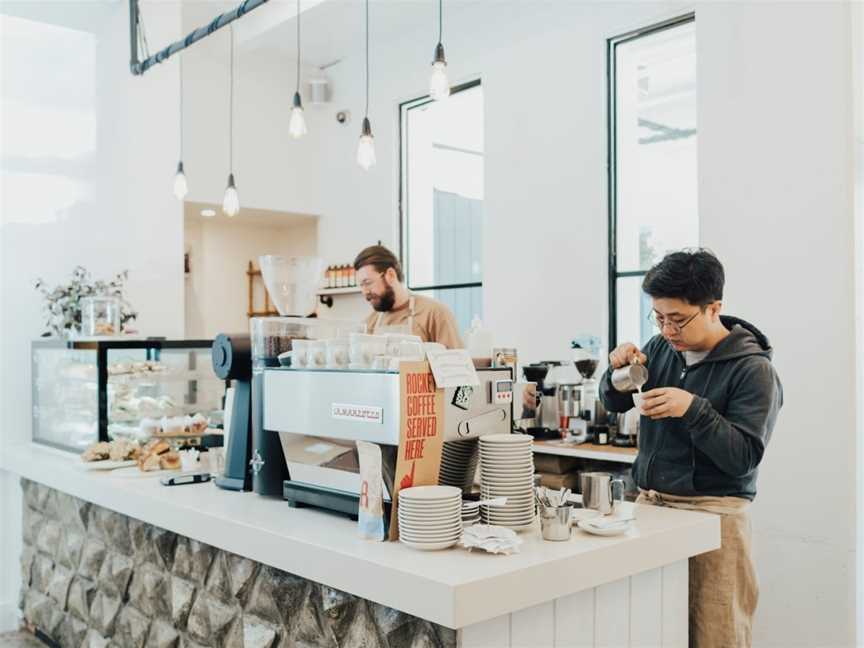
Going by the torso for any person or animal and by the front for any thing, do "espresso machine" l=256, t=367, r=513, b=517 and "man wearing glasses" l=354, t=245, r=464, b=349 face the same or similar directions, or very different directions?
very different directions

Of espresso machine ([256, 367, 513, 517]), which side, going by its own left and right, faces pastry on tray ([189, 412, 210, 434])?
left

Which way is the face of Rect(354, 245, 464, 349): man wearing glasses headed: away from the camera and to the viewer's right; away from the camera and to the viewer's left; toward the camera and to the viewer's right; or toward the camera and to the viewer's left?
toward the camera and to the viewer's left

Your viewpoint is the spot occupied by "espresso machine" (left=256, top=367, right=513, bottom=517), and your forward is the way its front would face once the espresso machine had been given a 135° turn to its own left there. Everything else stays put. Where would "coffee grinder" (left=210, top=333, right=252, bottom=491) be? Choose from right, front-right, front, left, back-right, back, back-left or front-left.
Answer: front-right

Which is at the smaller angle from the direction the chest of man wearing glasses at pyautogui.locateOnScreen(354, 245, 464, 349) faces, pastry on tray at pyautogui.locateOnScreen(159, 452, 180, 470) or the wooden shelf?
the pastry on tray

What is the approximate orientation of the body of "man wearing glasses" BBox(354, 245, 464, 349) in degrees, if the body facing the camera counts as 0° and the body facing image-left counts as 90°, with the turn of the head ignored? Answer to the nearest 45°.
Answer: approximately 45°

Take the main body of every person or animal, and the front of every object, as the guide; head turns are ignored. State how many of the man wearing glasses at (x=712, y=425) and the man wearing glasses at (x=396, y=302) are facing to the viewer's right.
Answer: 0

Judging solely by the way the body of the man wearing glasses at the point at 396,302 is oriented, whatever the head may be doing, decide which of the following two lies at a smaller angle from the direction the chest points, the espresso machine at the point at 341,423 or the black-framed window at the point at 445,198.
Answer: the espresso machine

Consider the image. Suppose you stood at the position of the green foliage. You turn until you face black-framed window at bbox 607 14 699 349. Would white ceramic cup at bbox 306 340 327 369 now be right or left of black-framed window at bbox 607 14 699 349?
right

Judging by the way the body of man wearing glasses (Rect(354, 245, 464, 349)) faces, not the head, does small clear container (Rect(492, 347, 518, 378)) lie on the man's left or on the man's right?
on the man's left

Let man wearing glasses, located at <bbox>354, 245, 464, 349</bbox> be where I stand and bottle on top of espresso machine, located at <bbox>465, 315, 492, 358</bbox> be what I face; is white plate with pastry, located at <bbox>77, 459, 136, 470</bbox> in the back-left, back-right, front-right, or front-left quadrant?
back-right

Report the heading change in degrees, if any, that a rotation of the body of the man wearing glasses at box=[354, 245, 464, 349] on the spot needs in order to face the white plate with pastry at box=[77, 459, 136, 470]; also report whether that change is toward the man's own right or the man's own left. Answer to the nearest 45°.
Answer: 0° — they already face it

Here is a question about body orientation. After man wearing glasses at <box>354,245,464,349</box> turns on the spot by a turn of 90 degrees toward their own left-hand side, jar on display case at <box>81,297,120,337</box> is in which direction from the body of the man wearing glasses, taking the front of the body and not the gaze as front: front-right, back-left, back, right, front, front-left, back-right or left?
back-right

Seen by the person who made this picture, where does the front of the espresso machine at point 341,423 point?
facing away from the viewer and to the right of the viewer

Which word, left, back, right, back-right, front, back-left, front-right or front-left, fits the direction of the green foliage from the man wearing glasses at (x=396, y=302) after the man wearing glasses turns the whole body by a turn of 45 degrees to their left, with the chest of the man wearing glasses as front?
right
